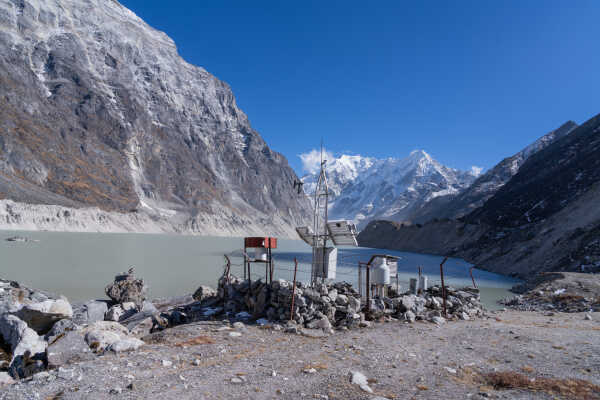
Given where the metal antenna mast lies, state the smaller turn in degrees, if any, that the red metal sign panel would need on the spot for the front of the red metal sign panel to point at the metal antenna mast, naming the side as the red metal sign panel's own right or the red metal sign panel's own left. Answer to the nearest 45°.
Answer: approximately 90° to the red metal sign panel's own left

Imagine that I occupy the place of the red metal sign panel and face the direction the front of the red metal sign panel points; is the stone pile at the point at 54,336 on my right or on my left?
on my right

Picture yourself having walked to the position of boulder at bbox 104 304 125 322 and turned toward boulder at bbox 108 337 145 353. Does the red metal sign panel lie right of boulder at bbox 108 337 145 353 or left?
left

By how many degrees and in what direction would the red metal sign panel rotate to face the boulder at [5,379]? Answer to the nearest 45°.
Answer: approximately 45° to its right

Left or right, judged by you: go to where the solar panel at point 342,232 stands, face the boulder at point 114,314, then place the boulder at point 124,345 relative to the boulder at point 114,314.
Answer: left

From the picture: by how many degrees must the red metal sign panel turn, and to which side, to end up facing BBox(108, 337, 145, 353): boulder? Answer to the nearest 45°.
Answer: approximately 45° to its right

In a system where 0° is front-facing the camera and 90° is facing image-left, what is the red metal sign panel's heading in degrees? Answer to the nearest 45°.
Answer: approximately 0°

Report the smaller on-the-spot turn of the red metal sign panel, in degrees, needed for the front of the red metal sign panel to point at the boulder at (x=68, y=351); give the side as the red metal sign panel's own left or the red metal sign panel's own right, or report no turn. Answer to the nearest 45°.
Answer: approximately 45° to the red metal sign panel's own right

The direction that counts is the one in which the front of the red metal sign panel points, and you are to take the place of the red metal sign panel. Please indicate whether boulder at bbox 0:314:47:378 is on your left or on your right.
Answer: on your right

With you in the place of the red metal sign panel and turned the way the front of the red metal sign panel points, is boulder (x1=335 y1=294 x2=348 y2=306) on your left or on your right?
on your left

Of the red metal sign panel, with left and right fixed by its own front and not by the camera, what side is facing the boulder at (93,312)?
right

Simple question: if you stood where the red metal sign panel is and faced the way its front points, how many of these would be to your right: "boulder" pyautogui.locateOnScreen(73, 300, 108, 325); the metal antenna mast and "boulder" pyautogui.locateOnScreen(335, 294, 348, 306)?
1
